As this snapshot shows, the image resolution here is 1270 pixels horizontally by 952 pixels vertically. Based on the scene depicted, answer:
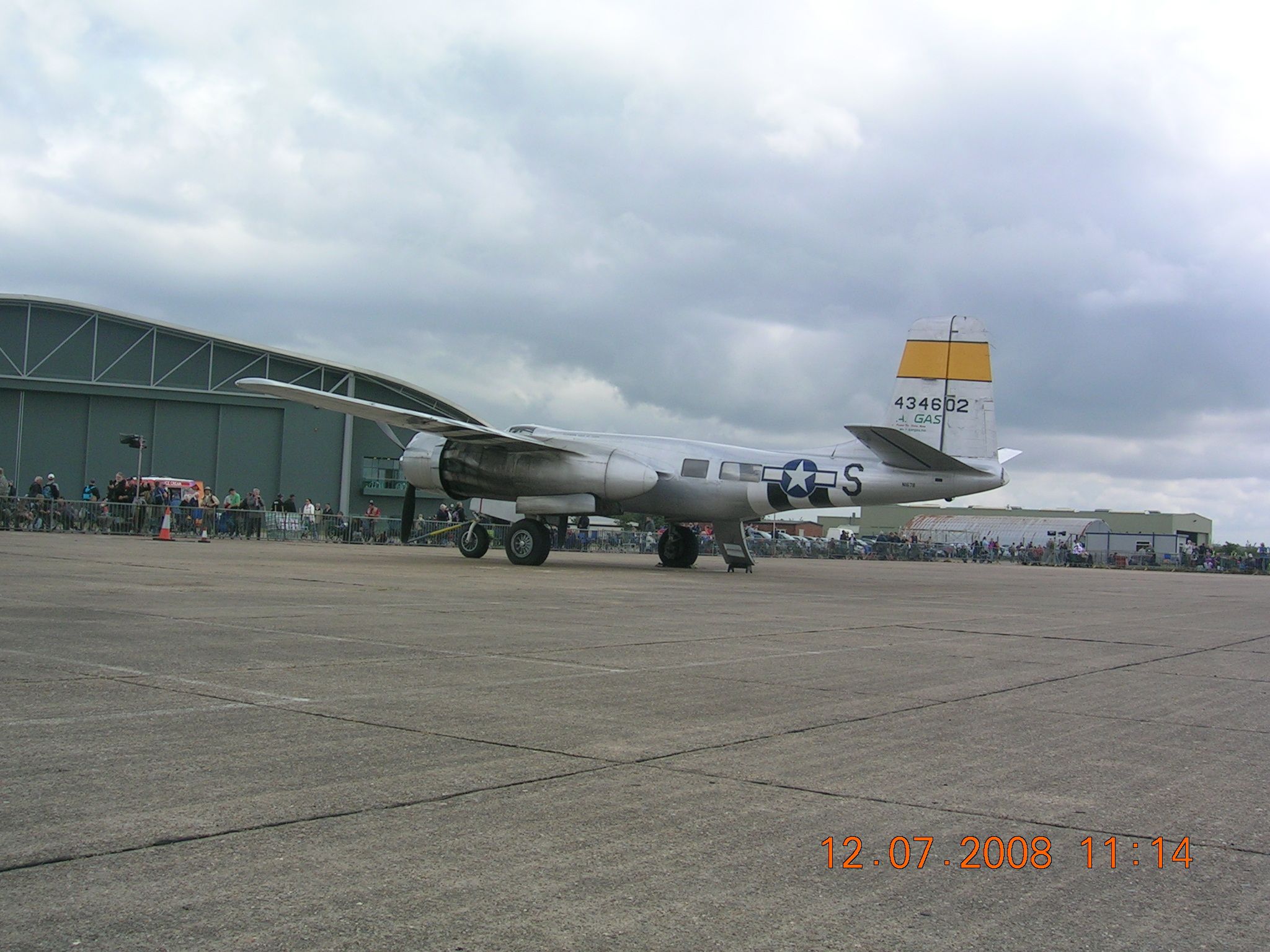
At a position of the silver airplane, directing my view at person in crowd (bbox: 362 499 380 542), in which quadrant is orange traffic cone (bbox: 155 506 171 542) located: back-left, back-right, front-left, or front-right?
front-left

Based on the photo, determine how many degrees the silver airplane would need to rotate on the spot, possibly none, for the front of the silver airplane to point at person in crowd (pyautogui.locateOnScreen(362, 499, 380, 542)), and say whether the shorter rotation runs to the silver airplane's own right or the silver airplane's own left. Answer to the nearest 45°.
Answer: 0° — it already faces them

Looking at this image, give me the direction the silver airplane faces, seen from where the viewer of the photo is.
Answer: facing away from the viewer and to the left of the viewer

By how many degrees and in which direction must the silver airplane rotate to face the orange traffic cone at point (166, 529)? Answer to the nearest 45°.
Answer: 0° — it already faces it

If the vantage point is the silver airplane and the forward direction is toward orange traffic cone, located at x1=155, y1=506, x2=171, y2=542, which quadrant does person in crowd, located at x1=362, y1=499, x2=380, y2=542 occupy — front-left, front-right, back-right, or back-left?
front-right
